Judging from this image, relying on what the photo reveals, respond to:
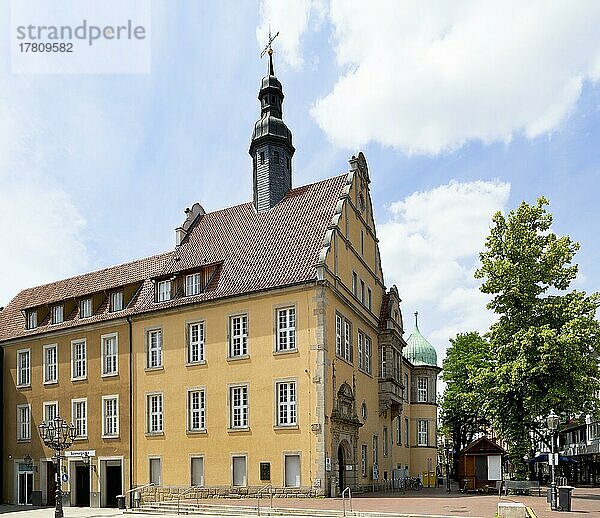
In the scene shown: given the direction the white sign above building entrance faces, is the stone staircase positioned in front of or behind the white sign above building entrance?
in front

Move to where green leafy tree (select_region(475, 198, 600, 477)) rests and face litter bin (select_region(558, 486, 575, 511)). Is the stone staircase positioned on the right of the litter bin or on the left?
right

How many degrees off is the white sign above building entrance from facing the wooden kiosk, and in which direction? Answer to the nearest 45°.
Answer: approximately 90° to its left

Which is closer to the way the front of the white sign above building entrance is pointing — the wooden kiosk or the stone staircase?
the stone staircase

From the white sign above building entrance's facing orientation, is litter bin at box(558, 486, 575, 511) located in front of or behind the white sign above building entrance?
in front

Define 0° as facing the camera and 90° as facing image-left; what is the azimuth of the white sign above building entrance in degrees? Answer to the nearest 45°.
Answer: approximately 0°
